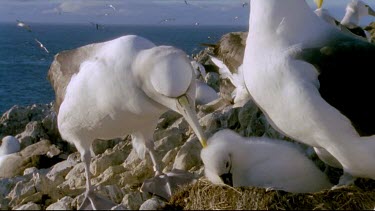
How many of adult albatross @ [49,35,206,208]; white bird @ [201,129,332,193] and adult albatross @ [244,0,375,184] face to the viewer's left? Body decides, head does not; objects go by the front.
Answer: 2

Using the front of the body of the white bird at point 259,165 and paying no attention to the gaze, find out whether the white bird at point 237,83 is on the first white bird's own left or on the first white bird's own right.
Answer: on the first white bird's own right

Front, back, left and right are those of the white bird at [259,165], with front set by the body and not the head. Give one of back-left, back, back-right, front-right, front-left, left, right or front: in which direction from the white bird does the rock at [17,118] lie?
front-right

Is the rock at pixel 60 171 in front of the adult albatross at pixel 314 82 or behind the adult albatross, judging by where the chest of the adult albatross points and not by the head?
in front

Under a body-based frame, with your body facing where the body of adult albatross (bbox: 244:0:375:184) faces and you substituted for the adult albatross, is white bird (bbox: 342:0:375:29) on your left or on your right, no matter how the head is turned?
on your right

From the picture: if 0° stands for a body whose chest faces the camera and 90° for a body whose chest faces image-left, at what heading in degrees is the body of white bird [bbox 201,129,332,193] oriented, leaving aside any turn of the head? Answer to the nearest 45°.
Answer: approximately 90°

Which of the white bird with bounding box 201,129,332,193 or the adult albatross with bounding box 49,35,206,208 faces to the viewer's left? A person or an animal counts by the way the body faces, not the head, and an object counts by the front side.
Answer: the white bird

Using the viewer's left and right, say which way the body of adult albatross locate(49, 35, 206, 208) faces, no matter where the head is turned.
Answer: facing the viewer and to the right of the viewer

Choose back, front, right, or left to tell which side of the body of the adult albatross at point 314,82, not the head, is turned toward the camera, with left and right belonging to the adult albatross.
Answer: left
